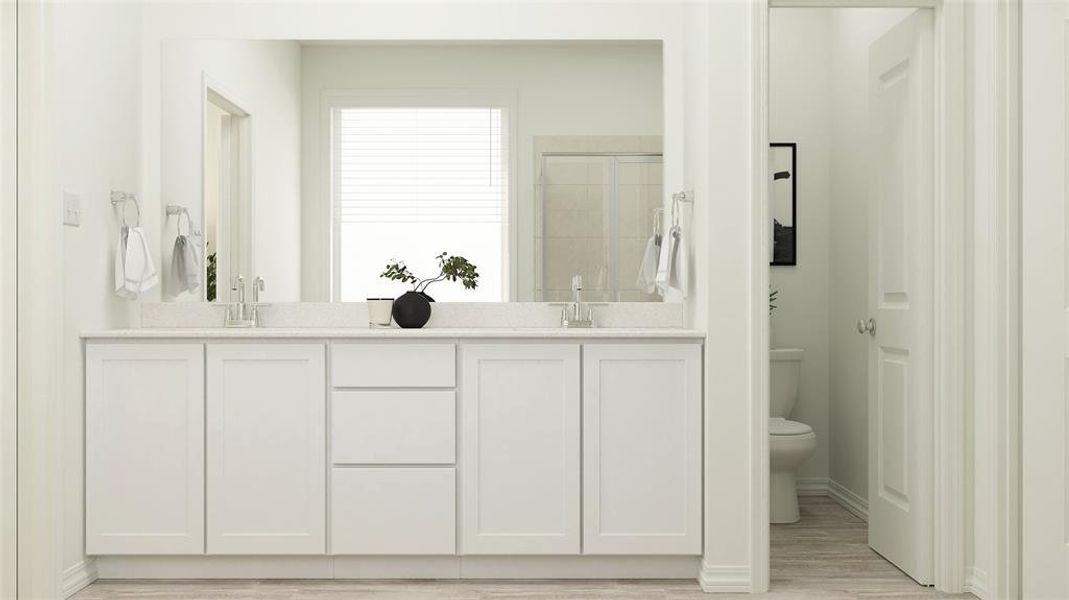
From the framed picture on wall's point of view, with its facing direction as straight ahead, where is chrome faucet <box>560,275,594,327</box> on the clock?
The chrome faucet is roughly at 1 o'clock from the framed picture on wall.

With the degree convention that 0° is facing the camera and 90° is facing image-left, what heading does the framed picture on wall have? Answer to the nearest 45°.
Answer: approximately 0°

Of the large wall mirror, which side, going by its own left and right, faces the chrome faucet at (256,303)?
right

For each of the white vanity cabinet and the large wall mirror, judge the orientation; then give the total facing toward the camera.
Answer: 2

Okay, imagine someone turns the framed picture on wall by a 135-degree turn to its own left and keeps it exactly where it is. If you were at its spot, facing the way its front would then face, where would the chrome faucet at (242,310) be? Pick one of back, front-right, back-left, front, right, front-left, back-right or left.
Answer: back

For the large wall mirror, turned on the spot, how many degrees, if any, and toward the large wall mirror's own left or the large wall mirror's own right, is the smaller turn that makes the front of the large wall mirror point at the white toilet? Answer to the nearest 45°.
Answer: approximately 90° to the large wall mirror's own left
